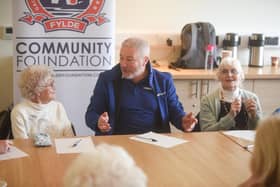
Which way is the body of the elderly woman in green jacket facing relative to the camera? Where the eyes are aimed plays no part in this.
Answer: toward the camera

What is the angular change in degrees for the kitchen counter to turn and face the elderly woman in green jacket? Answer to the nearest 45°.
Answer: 0° — it already faces them

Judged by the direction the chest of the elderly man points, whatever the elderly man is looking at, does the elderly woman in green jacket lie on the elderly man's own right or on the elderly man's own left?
on the elderly man's own left

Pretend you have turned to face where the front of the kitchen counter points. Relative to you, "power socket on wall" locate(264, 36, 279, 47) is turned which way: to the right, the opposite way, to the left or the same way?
the same way

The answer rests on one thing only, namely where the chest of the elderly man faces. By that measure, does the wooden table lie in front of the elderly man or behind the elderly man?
in front

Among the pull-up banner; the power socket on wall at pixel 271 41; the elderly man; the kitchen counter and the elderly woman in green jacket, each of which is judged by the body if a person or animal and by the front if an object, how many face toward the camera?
5

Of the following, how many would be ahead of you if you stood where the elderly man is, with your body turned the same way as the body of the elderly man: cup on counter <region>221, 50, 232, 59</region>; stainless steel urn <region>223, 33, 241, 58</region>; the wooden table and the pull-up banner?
1

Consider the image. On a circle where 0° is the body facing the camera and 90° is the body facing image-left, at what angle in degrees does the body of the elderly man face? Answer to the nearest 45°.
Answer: approximately 0°

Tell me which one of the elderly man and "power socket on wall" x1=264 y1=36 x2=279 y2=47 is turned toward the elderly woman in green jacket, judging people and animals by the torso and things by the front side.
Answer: the power socket on wall

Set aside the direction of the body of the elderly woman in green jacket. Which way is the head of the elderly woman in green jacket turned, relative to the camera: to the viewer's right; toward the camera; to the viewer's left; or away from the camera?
toward the camera

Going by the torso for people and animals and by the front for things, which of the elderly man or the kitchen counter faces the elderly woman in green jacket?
the kitchen counter

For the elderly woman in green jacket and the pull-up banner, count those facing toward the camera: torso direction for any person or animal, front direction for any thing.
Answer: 2

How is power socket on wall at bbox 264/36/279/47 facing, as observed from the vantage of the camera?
facing the viewer
